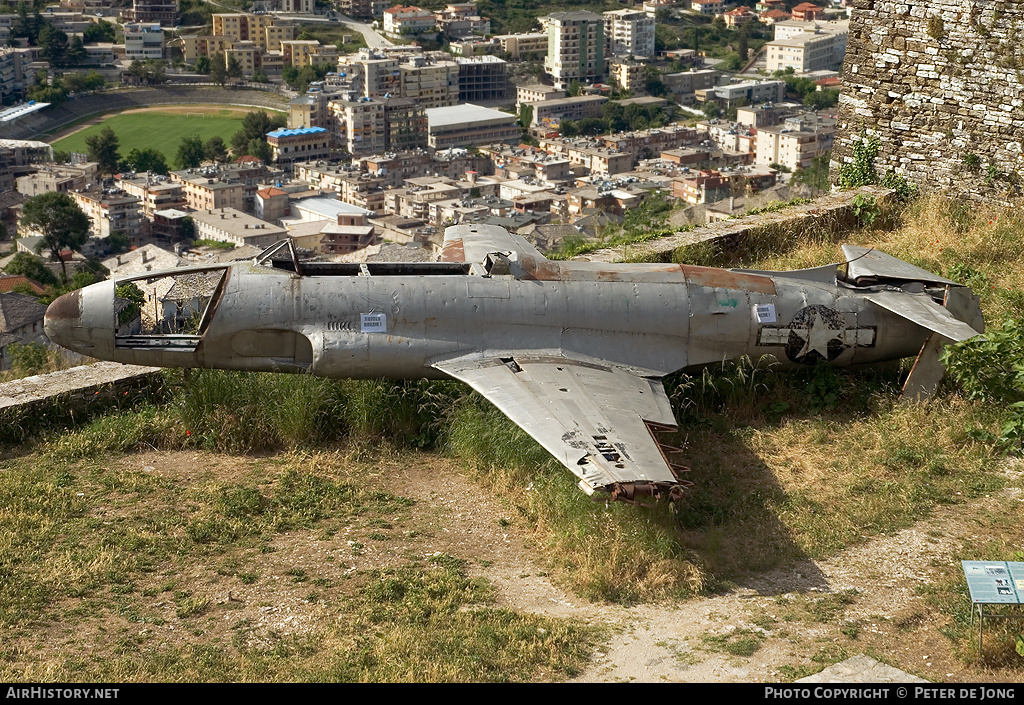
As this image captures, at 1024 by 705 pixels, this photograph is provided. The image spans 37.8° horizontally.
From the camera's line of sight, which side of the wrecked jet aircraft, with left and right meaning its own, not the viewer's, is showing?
left

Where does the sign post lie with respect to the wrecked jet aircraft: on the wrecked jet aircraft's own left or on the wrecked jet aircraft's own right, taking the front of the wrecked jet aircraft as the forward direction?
on the wrecked jet aircraft's own left
